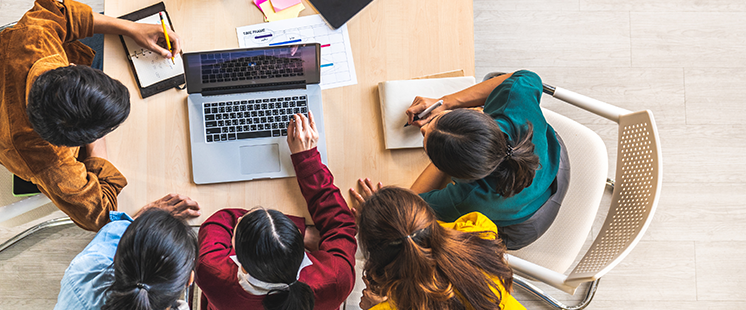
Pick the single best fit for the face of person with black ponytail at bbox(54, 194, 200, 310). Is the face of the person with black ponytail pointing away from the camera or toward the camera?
away from the camera

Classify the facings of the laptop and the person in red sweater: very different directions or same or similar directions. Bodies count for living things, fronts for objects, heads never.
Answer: very different directions

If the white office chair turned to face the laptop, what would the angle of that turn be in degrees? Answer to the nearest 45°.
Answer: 0° — it already faces it

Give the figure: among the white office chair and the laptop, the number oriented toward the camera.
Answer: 1

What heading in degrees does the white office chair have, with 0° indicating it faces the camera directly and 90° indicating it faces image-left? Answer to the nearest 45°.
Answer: approximately 90°

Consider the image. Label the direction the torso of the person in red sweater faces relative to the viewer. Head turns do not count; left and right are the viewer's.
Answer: facing away from the viewer
